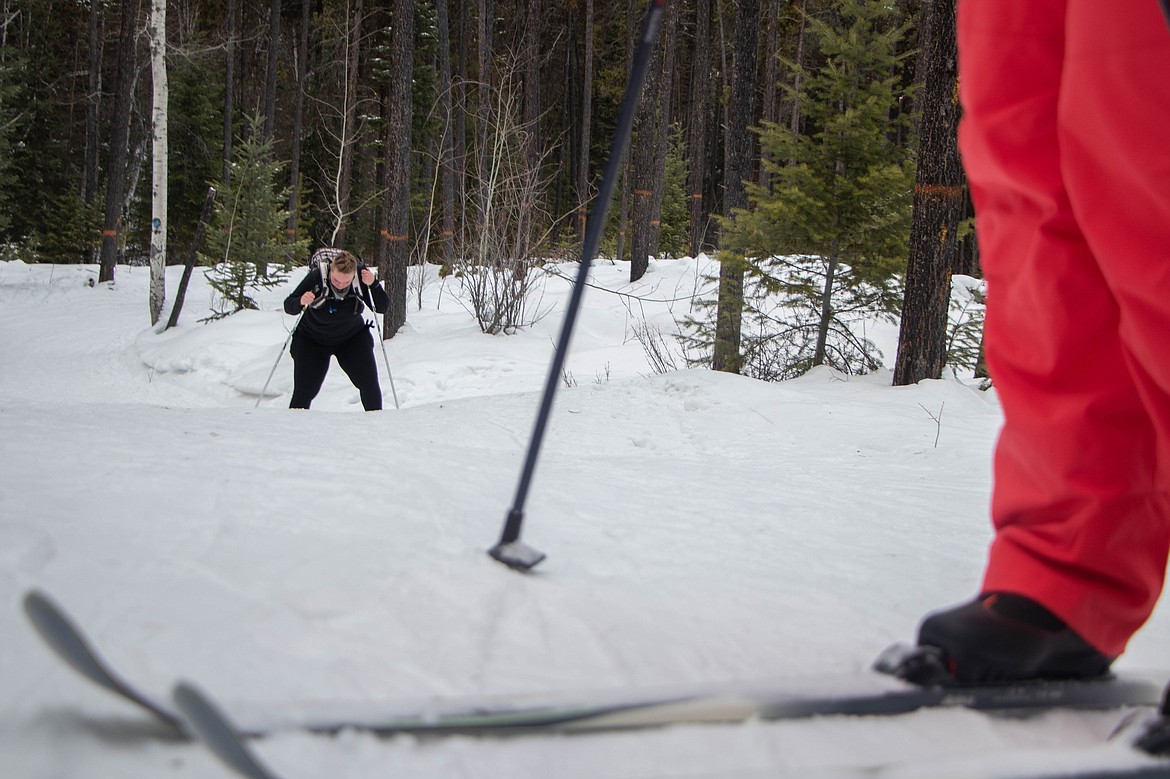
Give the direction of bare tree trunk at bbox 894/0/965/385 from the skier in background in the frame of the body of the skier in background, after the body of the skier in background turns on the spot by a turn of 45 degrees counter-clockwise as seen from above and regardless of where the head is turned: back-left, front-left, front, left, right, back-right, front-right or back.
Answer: front-left

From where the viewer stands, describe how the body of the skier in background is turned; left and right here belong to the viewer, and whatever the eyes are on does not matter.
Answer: facing the viewer

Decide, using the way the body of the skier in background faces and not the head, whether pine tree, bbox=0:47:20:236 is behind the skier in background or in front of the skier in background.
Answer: behind

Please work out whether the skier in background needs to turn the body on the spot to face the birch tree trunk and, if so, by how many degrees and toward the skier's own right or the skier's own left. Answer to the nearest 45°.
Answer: approximately 180°

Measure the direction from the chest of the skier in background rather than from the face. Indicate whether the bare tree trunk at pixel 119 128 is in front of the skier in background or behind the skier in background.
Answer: behind

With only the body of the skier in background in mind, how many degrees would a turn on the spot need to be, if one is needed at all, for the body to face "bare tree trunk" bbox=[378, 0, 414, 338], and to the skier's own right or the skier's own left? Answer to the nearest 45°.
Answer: approximately 180°

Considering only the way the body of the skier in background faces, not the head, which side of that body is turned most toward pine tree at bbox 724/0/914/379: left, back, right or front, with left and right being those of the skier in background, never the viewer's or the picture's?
left

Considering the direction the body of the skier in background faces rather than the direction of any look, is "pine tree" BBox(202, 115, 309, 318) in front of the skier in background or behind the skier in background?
behind
